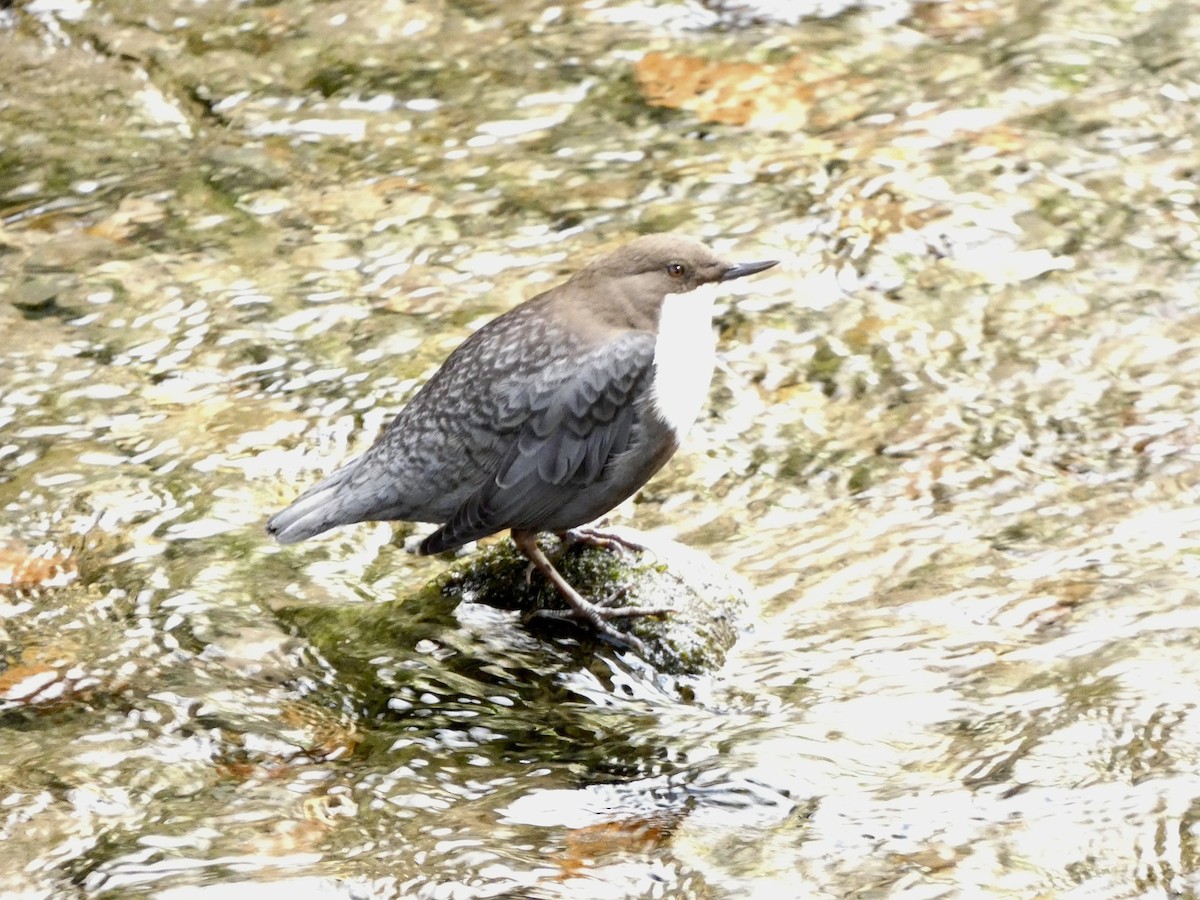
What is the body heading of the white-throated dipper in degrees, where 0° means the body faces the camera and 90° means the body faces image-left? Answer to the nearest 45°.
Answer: approximately 270°
